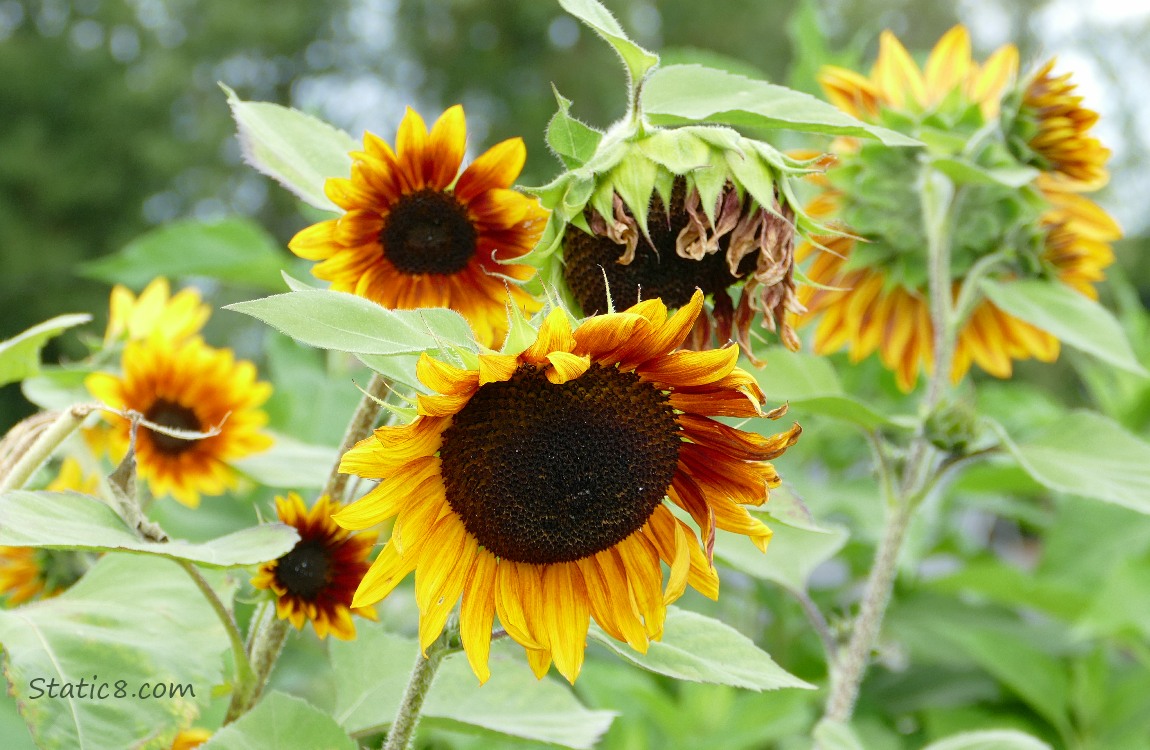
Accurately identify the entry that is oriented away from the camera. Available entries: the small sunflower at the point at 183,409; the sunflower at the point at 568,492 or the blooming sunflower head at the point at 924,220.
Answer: the blooming sunflower head

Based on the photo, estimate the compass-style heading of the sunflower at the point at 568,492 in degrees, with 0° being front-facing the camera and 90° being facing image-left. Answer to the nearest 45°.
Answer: approximately 0°

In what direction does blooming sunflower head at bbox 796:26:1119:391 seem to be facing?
away from the camera

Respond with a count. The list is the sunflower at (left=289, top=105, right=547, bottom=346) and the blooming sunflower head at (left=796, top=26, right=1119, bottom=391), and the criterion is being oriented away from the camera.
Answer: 1

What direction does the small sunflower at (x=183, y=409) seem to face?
toward the camera

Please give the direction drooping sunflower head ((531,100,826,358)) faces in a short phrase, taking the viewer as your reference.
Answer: facing the viewer

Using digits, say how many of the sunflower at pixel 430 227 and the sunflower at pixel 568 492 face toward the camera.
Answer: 2
